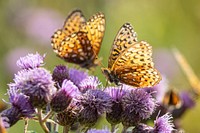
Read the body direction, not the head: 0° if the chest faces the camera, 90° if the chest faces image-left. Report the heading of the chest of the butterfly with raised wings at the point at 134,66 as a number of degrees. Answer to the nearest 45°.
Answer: approximately 90°

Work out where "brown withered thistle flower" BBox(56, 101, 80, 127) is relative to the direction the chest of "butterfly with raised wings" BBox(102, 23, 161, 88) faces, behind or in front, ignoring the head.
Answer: in front

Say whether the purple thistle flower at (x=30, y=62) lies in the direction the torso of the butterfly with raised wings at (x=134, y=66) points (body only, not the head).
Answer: yes
